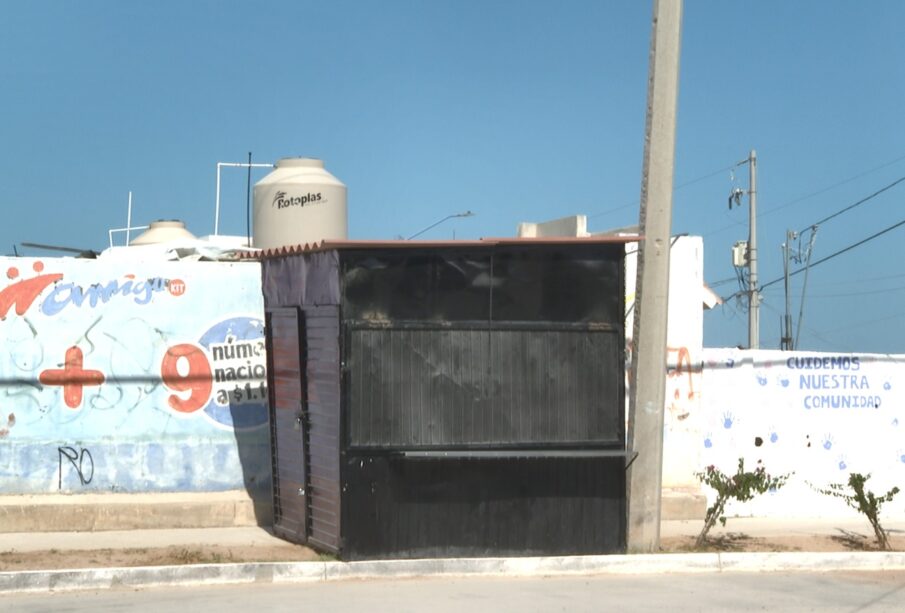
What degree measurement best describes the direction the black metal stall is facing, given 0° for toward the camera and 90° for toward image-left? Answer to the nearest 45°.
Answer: approximately 0°

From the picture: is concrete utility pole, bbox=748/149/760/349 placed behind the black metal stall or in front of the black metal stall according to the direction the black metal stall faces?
behind

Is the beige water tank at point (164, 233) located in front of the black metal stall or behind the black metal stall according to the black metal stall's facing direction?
behind

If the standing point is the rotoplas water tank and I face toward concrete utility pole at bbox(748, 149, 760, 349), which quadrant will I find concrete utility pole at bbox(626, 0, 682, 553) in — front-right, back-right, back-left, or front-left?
back-right

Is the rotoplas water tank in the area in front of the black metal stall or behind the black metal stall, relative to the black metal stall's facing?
behind

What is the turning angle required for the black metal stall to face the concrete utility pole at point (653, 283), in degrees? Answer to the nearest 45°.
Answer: approximately 90° to its left
